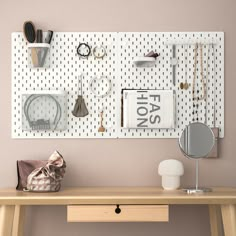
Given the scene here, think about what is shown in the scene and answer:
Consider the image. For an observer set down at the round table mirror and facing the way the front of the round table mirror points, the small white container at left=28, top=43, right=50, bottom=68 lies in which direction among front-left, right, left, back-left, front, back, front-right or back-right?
right

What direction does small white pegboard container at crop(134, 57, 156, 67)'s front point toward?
toward the camera

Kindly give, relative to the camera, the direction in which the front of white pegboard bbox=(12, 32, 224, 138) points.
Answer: facing the viewer

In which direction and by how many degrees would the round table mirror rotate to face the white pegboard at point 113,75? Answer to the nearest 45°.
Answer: approximately 90° to its right

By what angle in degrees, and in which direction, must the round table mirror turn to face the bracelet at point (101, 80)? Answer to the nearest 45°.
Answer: approximately 90° to its right

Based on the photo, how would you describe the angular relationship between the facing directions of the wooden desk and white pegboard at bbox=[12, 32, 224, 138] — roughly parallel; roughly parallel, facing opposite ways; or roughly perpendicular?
roughly parallel

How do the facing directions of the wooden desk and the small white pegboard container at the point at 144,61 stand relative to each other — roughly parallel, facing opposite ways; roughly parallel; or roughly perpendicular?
roughly parallel

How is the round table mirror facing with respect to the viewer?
toward the camera
